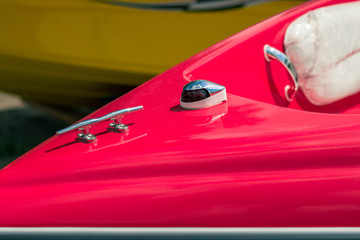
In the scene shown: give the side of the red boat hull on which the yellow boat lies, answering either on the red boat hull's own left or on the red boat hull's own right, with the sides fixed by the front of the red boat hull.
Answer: on the red boat hull's own right

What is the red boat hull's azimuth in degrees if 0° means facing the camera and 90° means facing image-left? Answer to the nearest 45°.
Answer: approximately 90°
